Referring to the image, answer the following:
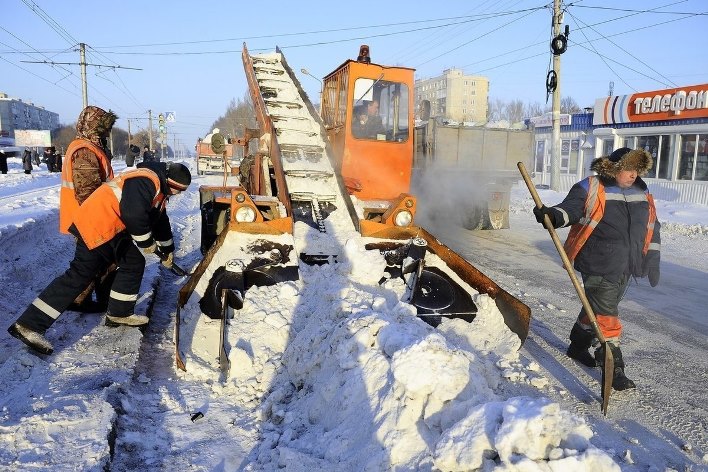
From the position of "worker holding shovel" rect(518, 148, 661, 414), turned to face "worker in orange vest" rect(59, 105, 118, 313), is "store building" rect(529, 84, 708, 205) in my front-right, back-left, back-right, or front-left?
back-right

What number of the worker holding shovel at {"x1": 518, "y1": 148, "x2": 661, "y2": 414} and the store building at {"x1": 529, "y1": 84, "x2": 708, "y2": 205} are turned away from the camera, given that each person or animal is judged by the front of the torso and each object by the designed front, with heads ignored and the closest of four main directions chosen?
0

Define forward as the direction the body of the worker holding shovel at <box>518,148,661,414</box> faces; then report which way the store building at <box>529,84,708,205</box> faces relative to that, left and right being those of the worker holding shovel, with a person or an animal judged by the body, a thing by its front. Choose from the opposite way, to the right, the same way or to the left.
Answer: to the right

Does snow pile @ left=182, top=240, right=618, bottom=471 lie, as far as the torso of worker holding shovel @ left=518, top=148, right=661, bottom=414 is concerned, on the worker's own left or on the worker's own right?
on the worker's own right

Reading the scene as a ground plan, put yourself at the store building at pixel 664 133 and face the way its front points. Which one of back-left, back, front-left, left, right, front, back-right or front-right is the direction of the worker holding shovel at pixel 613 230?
front-left

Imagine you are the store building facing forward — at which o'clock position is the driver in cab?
The driver in cab is roughly at 11 o'clock from the store building.

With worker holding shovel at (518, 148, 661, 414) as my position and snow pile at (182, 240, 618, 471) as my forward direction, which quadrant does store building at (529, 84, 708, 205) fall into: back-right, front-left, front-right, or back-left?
back-right

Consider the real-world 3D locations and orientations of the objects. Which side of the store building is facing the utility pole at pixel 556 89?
front

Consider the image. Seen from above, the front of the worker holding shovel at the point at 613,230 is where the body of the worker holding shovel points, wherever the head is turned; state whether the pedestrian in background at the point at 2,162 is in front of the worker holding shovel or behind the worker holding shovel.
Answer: behind

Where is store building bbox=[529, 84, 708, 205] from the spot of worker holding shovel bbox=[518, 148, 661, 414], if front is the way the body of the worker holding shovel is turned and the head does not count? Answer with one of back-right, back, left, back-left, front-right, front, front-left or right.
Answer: back-left
